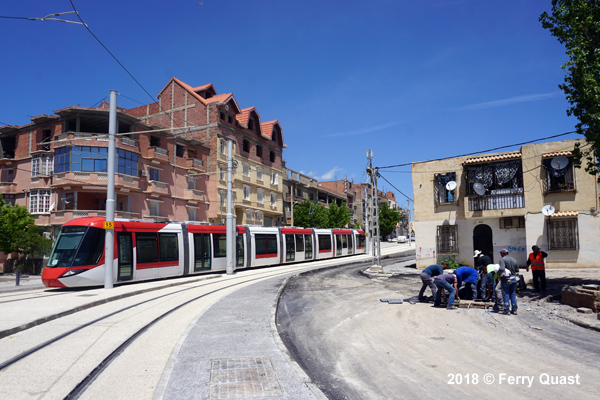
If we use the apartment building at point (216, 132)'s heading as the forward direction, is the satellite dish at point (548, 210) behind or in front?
in front

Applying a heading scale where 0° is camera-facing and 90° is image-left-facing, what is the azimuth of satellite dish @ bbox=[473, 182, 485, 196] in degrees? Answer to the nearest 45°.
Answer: approximately 315°

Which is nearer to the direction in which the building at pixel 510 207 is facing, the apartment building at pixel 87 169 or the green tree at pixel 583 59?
the green tree

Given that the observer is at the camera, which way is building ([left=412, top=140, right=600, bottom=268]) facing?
facing the viewer

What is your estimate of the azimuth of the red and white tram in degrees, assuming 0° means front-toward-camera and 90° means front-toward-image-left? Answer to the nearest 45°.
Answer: approximately 45°

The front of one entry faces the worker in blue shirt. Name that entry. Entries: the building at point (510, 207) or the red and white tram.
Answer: the building

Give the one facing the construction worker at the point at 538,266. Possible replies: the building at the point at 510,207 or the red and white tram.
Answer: the building

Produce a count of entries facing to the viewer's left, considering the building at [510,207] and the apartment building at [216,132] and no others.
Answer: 0
